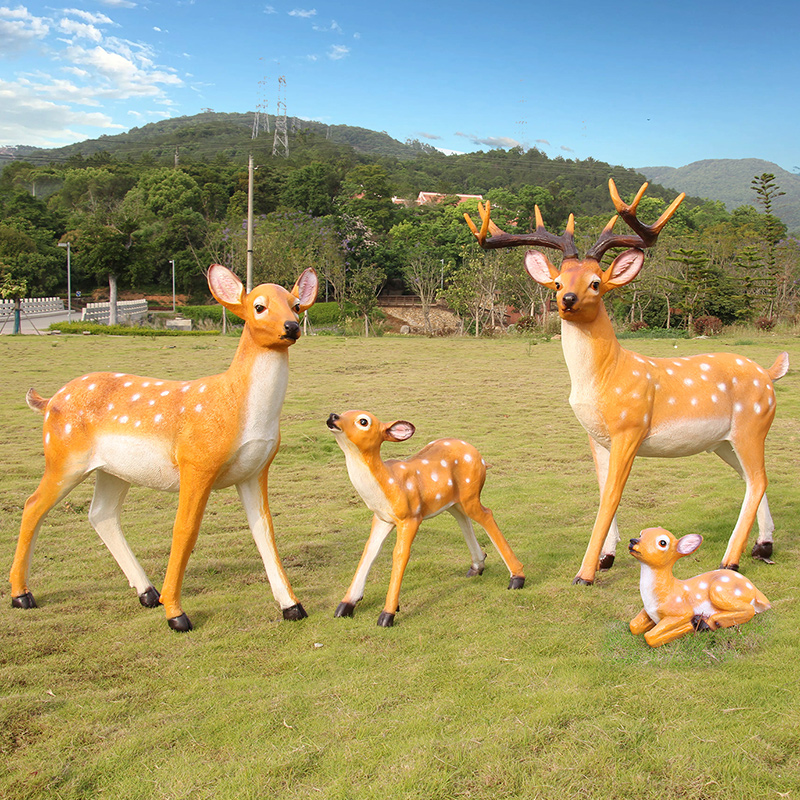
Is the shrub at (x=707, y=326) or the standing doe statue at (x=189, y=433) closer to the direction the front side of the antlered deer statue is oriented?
the standing doe statue

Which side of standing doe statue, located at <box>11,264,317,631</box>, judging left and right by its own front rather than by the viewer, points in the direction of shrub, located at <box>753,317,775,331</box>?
left

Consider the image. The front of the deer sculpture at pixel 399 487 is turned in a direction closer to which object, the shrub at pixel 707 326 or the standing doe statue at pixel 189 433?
the standing doe statue

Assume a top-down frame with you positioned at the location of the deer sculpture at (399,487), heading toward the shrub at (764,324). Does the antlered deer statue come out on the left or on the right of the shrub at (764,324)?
right

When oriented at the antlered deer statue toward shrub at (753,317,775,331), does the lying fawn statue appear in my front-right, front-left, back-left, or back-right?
back-right

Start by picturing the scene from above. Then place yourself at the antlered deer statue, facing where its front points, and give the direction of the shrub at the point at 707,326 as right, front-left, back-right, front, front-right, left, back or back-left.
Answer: back-right

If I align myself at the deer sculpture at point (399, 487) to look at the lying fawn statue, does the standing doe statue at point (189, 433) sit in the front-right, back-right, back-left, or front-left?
back-right

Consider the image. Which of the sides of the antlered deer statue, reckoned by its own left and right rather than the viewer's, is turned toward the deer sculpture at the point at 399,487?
front

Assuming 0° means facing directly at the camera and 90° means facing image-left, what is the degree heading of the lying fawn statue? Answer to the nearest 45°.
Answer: approximately 45°

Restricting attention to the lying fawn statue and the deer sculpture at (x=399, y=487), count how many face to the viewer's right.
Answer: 0

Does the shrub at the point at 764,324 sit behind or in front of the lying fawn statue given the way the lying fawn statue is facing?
behind

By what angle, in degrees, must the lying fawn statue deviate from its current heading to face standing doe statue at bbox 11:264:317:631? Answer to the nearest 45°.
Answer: approximately 45° to its right
